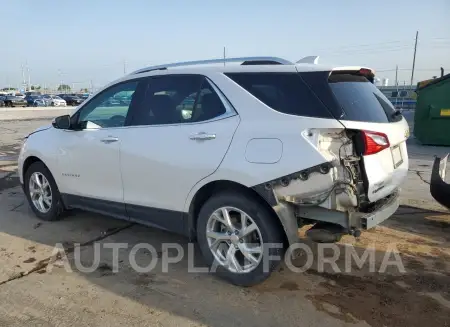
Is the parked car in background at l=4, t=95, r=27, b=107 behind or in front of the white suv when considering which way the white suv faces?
in front

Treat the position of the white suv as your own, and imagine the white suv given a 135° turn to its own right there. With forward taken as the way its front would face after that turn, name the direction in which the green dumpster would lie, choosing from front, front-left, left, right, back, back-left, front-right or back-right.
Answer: front-left

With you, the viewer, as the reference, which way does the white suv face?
facing away from the viewer and to the left of the viewer
